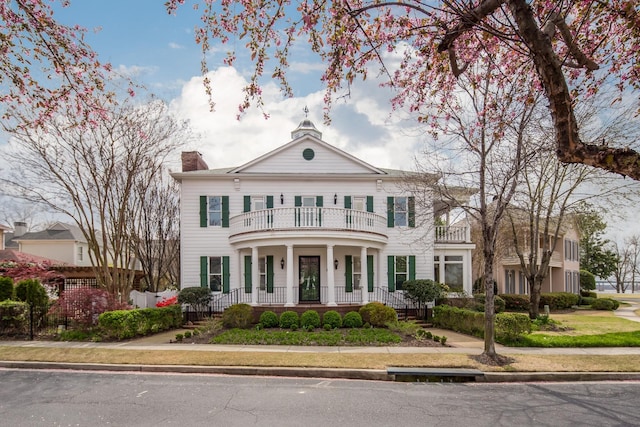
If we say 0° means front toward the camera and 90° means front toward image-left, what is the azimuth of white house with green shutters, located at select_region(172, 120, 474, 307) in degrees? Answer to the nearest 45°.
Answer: approximately 0°

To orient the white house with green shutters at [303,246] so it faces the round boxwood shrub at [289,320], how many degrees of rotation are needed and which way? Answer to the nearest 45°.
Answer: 0° — it already faces it

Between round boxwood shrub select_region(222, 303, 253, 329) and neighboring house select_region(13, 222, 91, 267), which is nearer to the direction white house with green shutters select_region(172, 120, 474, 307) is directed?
the round boxwood shrub

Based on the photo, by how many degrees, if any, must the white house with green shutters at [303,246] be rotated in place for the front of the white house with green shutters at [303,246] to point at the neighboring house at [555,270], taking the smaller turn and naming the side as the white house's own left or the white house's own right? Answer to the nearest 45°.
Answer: approximately 135° to the white house's own left

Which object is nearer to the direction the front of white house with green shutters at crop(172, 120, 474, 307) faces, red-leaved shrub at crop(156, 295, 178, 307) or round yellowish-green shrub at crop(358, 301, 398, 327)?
the round yellowish-green shrub

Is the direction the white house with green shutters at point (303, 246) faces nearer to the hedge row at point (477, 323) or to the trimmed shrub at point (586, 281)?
the hedge row

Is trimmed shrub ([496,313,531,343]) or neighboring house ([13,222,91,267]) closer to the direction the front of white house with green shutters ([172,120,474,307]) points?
the trimmed shrub

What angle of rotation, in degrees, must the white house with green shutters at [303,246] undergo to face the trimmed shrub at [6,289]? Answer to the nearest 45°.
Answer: approximately 45° to its right

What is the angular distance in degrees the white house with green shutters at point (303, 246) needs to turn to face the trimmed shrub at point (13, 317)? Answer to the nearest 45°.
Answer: approximately 45° to its right
